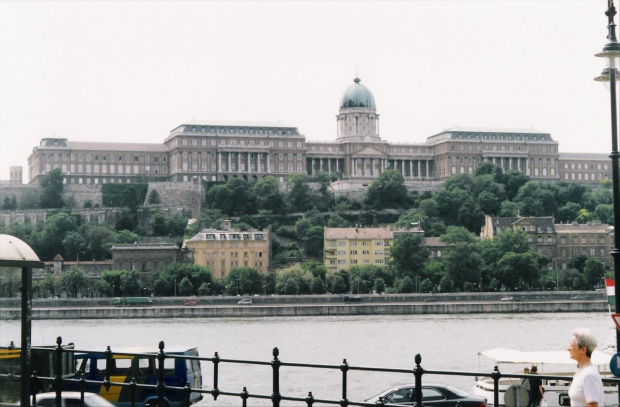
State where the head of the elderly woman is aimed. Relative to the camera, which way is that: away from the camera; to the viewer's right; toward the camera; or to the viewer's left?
to the viewer's left

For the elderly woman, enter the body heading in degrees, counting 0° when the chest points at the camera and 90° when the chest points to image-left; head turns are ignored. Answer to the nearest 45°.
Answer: approximately 90°

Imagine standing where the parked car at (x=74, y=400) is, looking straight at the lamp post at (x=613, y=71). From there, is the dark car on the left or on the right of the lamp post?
left

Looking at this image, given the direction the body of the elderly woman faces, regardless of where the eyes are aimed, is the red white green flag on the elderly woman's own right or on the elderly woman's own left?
on the elderly woman's own right

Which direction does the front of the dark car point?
to the viewer's left
